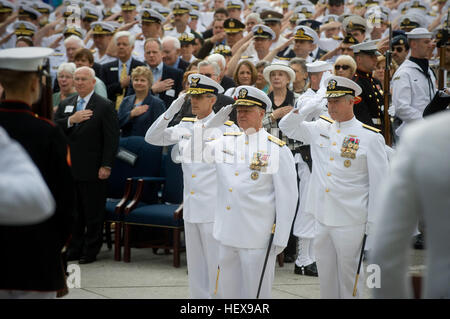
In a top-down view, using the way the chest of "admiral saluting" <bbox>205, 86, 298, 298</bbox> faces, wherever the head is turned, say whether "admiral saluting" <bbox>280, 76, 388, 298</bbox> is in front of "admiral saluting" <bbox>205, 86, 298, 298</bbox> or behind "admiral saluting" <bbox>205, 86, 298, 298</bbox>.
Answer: behind

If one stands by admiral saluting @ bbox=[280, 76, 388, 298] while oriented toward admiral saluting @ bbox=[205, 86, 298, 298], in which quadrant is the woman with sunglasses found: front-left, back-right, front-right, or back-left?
back-right

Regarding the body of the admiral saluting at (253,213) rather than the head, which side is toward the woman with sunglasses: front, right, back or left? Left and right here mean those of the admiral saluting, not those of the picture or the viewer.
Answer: back

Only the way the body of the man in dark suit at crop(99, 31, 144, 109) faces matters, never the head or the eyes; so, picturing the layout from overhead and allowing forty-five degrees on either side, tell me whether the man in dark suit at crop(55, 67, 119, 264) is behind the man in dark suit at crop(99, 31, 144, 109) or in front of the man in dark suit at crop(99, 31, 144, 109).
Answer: in front

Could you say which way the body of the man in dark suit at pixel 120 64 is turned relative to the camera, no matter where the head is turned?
toward the camera

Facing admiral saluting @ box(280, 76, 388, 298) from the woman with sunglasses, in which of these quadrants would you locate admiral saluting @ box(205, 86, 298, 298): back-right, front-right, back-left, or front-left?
front-right

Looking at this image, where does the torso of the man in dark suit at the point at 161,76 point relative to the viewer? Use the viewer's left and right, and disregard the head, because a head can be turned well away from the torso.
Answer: facing the viewer and to the left of the viewer

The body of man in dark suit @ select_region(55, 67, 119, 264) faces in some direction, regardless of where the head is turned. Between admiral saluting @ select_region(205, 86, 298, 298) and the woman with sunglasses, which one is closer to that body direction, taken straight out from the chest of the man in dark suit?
the admiral saluting

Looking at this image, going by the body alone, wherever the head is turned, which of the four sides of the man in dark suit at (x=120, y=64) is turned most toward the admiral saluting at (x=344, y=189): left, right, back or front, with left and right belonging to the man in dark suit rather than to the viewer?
front

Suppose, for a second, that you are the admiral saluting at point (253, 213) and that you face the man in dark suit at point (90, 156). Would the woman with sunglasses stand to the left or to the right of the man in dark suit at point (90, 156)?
right

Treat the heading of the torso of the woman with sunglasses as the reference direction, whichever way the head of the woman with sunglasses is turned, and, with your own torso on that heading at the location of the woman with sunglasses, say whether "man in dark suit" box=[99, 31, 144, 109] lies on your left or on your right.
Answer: on your right

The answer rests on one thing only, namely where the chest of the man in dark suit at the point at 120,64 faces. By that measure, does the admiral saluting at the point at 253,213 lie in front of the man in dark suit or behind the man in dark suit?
in front

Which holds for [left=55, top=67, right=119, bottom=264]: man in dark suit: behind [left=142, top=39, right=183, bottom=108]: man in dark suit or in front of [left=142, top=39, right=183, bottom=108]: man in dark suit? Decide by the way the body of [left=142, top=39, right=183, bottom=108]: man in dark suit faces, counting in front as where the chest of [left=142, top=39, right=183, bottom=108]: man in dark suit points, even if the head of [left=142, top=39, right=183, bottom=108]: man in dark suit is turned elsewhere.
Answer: in front

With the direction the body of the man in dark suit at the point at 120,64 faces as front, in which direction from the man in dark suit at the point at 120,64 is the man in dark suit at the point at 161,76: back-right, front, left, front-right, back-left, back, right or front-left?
front-left
